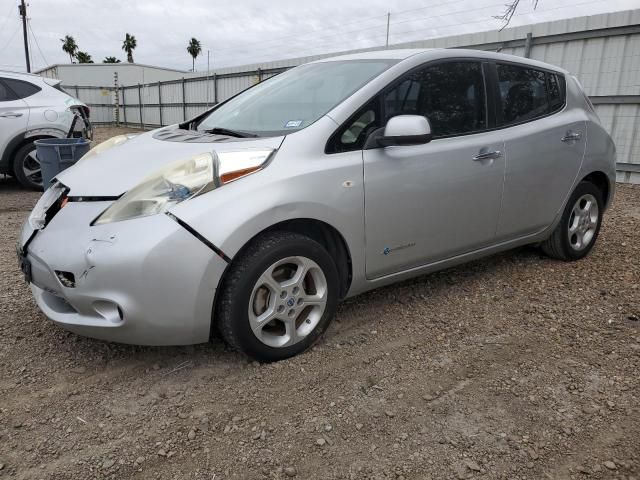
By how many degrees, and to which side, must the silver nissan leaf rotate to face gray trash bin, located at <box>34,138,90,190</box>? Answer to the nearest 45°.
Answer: approximately 90° to its right

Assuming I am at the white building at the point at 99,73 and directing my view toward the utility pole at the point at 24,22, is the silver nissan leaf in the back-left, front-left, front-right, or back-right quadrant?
back-left

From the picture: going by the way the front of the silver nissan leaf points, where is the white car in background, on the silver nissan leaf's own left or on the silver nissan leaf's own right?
on the silver nissan leaf's own right

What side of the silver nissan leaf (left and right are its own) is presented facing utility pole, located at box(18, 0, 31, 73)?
right

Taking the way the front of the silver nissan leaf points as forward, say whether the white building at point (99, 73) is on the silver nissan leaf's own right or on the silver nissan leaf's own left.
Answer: on the silver nissan leaf's own right

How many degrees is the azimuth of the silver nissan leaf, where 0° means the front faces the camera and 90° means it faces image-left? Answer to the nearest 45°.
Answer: approximately 45°
